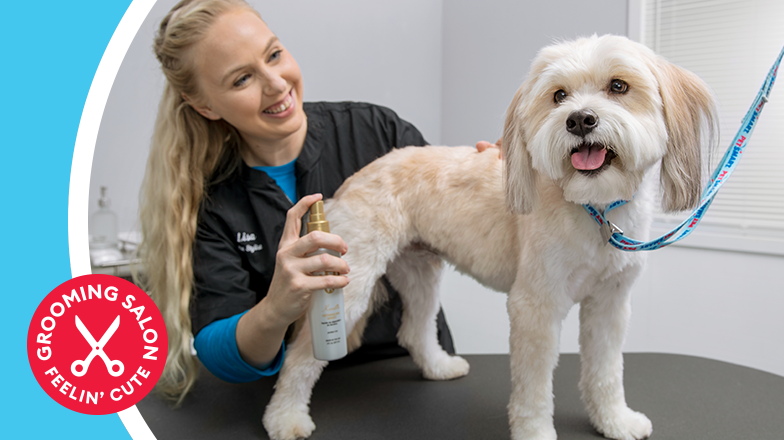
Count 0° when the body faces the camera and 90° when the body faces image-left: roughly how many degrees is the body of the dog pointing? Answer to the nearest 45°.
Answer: approximately 315°

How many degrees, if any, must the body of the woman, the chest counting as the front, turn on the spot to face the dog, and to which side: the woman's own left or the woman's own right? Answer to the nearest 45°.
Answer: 0° — they already face it

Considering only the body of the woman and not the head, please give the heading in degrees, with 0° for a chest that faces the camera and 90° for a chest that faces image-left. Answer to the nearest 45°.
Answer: approximately 315°

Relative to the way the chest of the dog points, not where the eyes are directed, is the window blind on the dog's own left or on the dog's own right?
on the dog's own left

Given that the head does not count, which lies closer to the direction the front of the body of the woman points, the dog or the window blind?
the dog
